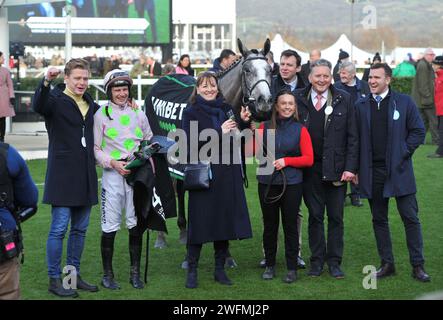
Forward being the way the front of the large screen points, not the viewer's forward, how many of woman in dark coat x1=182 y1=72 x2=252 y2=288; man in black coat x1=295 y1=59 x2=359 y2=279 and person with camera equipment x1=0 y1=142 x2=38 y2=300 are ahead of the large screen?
3

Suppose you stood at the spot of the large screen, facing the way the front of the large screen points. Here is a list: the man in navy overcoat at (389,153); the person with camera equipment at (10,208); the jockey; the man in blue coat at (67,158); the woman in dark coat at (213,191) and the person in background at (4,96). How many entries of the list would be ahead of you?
6

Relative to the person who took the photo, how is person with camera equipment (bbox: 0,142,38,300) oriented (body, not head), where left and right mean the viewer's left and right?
facing away from the viewer

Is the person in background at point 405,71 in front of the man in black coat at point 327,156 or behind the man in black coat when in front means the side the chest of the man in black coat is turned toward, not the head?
behind

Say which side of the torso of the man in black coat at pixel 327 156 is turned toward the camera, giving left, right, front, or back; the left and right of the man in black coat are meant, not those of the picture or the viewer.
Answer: front

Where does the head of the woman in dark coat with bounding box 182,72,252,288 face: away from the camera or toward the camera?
toward the camera

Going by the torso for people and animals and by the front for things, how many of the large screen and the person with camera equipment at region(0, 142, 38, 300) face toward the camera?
1

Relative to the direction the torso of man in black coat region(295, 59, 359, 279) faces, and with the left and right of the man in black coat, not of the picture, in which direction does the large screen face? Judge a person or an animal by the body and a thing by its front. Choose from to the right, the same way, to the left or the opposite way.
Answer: the same way

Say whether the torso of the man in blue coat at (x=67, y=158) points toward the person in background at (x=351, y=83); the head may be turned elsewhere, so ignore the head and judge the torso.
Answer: no

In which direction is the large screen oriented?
toward the camera

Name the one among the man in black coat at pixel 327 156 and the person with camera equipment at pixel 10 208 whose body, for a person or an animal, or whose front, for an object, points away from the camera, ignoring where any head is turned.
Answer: the person with camera equipment

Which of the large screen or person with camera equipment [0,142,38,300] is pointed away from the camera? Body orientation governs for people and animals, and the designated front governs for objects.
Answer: the person with camera equipment

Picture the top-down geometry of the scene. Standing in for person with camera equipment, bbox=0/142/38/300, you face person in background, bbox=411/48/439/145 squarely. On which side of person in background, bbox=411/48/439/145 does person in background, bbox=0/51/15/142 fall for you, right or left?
left

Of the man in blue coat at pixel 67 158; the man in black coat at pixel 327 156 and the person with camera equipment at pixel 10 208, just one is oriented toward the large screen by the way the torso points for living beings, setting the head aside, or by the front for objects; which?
the person with camera equipment

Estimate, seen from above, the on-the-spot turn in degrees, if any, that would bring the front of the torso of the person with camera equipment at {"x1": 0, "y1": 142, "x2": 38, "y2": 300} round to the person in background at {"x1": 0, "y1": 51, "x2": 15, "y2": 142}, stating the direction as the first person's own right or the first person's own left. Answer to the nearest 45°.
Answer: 0° — they already face them

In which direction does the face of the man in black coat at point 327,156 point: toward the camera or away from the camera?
toward the camera

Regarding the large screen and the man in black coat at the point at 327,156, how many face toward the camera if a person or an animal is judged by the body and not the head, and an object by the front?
2
